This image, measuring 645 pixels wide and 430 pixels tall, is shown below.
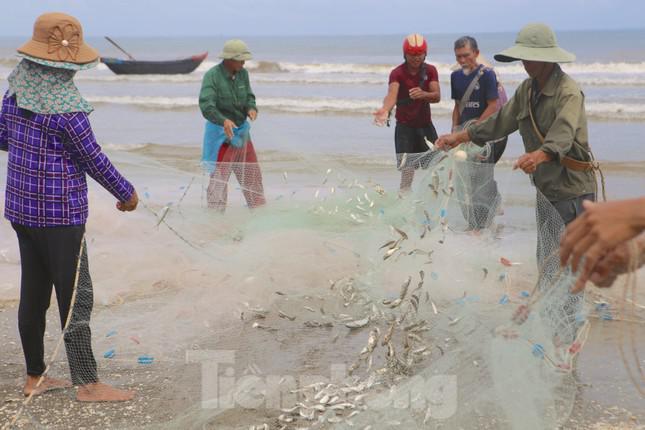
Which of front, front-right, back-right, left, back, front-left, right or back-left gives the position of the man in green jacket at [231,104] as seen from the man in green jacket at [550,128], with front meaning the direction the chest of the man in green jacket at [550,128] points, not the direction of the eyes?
right

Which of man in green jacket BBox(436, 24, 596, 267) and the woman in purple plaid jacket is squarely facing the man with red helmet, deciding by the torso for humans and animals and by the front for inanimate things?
the woman in purple plaid jacket

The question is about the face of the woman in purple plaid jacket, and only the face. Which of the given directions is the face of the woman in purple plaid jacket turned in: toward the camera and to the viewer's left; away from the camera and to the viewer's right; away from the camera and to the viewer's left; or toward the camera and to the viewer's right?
away from the camera and to the viewer's right

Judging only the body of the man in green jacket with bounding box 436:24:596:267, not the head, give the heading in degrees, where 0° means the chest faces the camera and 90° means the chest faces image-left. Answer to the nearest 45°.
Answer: approximately 45°

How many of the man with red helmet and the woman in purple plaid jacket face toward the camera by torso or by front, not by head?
1

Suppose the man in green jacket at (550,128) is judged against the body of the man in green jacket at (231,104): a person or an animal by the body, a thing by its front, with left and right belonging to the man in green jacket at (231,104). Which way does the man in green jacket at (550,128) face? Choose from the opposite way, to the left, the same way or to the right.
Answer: to the right

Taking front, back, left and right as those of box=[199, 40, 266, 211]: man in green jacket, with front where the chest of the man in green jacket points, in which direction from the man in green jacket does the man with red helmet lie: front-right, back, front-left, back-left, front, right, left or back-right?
front-left

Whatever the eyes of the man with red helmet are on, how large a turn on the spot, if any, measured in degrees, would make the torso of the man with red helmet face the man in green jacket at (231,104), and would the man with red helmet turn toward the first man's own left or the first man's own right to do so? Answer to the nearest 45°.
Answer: approximately 90° to the first man's own right

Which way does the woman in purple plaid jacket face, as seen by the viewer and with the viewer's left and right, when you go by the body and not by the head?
facing away from the viewer and to the right of the viewer

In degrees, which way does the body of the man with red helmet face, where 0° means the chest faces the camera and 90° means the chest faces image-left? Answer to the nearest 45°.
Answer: approximately 0°

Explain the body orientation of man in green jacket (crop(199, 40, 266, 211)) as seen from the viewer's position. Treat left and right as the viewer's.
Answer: facing the viewer and to the right of the viewer

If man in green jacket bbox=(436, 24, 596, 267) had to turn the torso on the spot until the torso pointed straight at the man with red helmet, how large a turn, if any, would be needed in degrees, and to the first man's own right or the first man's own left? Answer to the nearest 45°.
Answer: approximately 135° to the first man's own right

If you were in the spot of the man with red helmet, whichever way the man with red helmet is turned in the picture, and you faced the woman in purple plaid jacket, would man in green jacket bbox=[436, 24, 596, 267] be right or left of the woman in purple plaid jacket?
left
